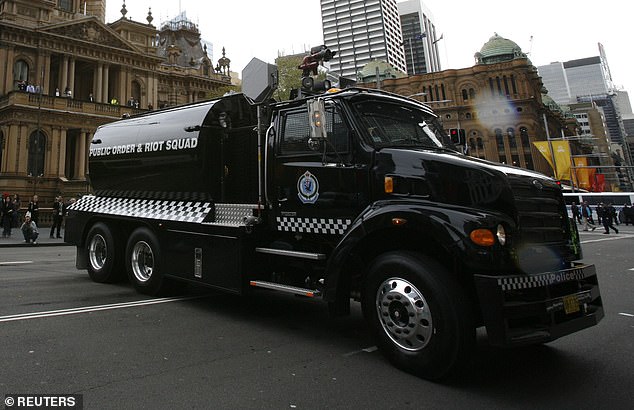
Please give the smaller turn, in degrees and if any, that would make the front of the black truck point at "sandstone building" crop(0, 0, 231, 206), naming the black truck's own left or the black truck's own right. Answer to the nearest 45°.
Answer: approximately 180°

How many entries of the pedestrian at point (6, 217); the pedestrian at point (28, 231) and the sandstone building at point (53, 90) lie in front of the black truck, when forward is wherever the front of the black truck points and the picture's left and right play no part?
0

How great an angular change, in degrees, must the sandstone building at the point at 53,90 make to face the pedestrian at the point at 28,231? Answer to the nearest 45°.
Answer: approximately 45° to its right

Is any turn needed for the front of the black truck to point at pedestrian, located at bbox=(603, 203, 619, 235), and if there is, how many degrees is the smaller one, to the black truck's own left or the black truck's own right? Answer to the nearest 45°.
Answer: approximately 90° to the black truck's own left

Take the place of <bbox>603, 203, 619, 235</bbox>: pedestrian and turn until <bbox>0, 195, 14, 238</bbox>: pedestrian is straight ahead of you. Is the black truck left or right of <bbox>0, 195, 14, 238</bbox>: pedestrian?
left

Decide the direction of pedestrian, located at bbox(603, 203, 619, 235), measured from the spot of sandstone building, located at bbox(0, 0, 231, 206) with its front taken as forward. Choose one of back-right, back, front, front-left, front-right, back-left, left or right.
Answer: front

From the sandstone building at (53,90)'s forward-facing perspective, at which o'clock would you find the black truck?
The black truck is roughly at 1 o'clock from the sandstone building.

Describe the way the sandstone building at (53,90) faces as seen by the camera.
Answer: facing the viewer and to the right of the viewer

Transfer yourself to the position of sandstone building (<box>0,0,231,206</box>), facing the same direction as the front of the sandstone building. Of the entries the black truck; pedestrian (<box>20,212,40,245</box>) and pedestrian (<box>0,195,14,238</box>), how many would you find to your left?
0

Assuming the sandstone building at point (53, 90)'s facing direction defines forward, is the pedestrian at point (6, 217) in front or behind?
in front

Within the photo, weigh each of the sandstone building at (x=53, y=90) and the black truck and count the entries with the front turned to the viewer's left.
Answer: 0
